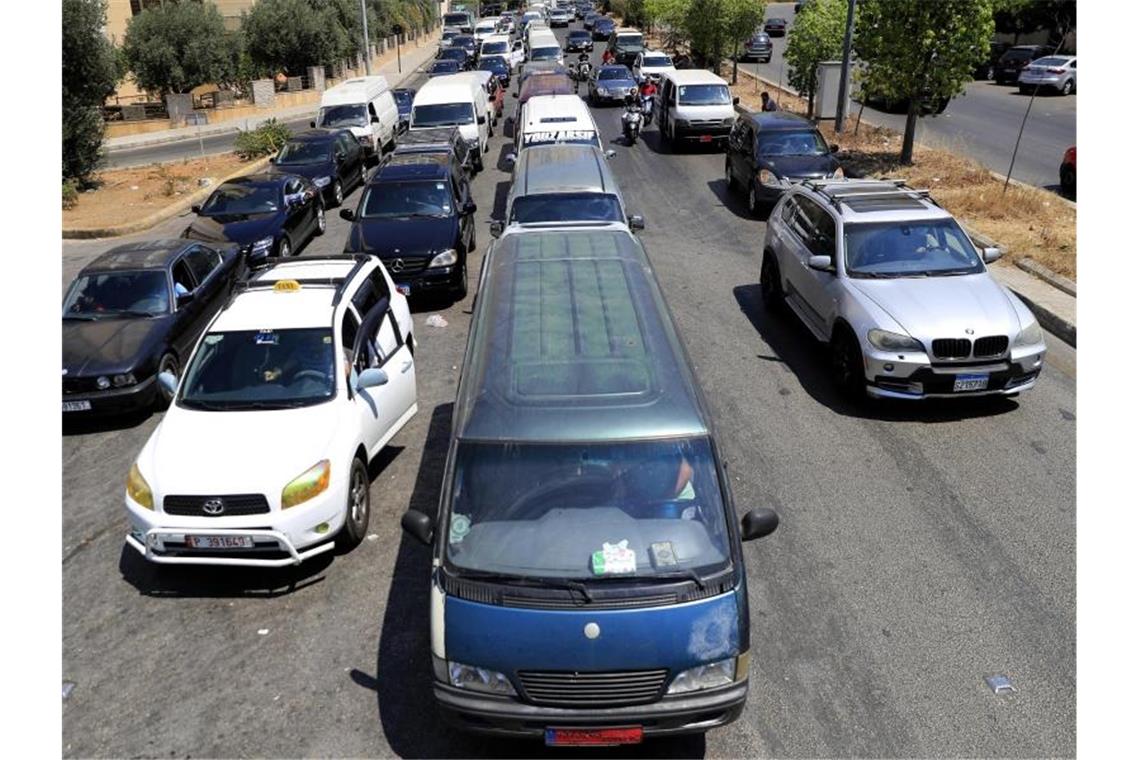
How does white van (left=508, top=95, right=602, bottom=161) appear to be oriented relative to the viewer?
toward the camera

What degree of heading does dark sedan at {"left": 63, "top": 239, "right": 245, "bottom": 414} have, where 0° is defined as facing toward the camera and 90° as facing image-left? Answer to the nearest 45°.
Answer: approximately 45°

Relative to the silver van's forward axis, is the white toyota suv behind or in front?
in front

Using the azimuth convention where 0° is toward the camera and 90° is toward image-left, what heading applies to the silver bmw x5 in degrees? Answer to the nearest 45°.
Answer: approximately 315°

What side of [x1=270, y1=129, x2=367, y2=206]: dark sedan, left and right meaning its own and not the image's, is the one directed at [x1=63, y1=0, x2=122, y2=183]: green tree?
right

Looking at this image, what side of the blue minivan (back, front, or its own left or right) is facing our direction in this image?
front

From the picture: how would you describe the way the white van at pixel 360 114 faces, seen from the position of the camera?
facing the viewer and to the left of the viewer

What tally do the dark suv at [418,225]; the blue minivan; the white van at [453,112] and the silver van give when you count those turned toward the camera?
4

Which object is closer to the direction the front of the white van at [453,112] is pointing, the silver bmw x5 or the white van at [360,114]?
the silver bmw x5

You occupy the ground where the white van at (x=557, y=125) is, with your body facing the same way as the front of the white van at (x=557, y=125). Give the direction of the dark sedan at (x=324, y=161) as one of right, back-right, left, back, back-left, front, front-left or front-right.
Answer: right

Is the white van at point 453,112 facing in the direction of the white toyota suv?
yes

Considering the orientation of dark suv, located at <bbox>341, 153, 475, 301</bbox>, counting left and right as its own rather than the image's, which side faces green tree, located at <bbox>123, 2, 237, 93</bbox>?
back

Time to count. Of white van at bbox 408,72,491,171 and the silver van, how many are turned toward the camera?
2

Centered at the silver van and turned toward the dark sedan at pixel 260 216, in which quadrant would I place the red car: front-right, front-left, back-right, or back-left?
back-right

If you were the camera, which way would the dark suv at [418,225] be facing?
facing the viewer

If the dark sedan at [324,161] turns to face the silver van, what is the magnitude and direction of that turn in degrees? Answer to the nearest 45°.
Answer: approximately 45° to its left
